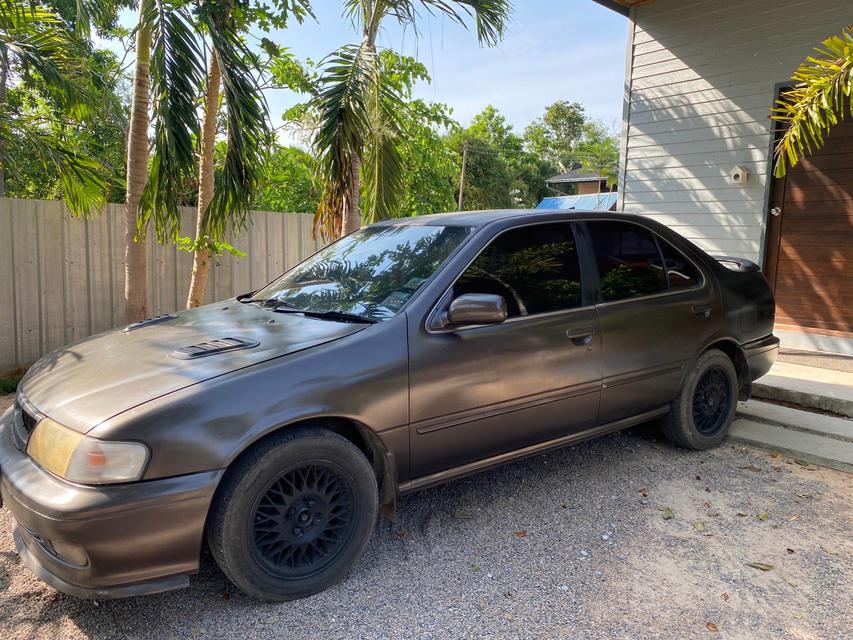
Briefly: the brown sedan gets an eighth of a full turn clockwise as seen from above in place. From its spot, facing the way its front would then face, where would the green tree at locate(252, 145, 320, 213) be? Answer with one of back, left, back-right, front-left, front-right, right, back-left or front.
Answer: right

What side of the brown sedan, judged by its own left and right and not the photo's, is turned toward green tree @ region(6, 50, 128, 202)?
right

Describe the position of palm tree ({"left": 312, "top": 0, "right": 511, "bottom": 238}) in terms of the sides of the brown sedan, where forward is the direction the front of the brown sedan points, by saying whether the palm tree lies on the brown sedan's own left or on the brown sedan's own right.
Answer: on the brown sedan's own right

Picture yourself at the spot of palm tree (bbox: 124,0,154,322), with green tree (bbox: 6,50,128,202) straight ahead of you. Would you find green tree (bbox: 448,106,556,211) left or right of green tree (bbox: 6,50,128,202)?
right

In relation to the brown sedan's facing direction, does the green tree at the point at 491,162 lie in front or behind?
behind

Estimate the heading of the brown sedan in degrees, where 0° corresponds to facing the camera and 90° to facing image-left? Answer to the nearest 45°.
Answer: approximately 45°

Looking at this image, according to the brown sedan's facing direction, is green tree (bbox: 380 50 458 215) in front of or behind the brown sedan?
behind

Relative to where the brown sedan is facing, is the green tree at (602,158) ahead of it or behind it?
behind

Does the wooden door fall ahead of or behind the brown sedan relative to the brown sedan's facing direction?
behind

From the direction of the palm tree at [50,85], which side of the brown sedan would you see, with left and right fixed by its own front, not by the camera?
right
